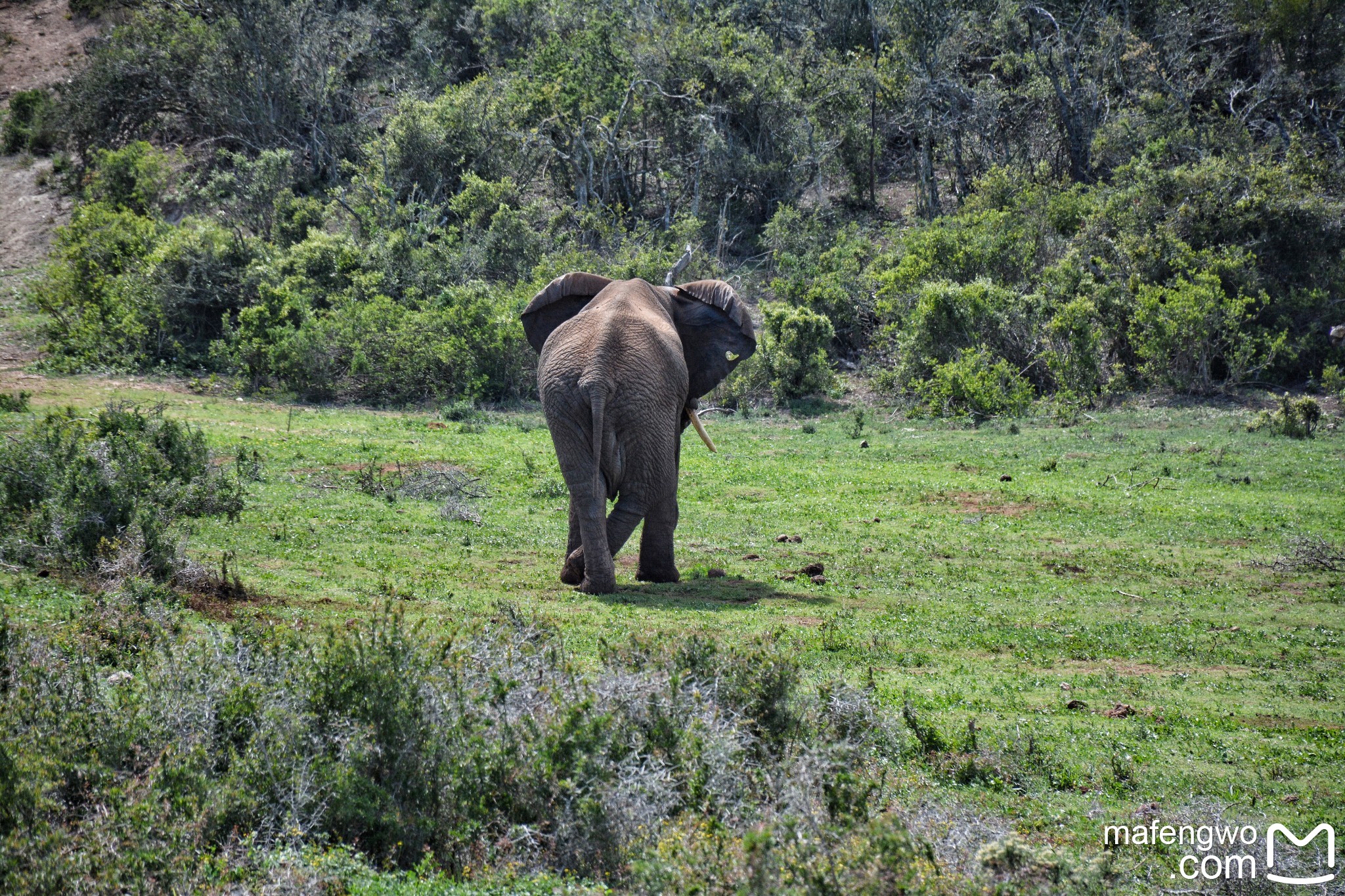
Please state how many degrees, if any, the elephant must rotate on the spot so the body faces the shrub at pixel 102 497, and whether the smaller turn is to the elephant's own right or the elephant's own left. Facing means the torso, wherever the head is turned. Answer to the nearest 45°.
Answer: approximately 90° to the elephant's own left

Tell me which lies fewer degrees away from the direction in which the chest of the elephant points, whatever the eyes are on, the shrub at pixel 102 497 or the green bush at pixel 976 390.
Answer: the green bush

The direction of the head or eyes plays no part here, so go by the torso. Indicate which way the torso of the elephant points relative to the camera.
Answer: away from the camera

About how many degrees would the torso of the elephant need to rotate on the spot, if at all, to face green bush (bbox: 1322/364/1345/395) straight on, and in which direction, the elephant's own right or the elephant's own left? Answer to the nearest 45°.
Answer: approximately 45° to the elephant's own right

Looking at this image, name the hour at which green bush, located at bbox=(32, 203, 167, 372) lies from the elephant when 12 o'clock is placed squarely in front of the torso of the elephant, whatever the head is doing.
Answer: The green bush is roughly at 11 o'clock from the elephant.

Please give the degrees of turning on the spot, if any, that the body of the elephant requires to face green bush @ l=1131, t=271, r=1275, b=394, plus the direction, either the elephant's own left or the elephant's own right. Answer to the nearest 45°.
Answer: approximately 45° to the elephant's own right

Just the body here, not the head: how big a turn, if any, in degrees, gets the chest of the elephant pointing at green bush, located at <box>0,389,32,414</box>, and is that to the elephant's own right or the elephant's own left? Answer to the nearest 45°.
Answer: approximately 45° to the elephant's own left

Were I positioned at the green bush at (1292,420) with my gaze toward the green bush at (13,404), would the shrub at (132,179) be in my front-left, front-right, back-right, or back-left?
front-right
